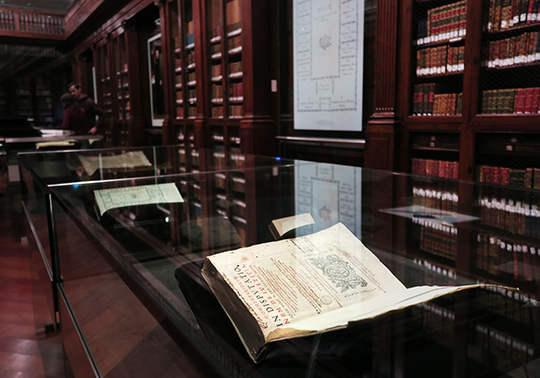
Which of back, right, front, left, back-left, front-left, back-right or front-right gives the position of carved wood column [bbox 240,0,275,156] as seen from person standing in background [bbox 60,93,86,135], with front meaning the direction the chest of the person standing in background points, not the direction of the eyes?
back-left

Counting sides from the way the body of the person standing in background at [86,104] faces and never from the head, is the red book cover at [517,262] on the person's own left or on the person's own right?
on the person's own left

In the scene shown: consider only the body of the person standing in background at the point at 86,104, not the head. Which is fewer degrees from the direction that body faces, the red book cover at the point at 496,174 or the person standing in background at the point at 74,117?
the person standing in background

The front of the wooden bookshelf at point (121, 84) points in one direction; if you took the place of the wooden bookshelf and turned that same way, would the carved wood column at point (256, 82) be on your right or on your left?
on your left

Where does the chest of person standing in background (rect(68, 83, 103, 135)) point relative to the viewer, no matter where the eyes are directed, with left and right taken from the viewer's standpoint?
facing the viewer and to the left of the viewer

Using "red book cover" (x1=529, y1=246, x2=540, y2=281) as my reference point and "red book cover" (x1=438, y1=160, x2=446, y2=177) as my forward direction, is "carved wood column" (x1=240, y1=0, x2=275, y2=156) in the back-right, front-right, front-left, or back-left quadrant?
front-left

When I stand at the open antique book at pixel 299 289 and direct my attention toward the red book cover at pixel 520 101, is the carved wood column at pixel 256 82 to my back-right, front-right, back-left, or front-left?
front-left

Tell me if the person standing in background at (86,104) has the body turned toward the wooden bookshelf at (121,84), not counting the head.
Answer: no
